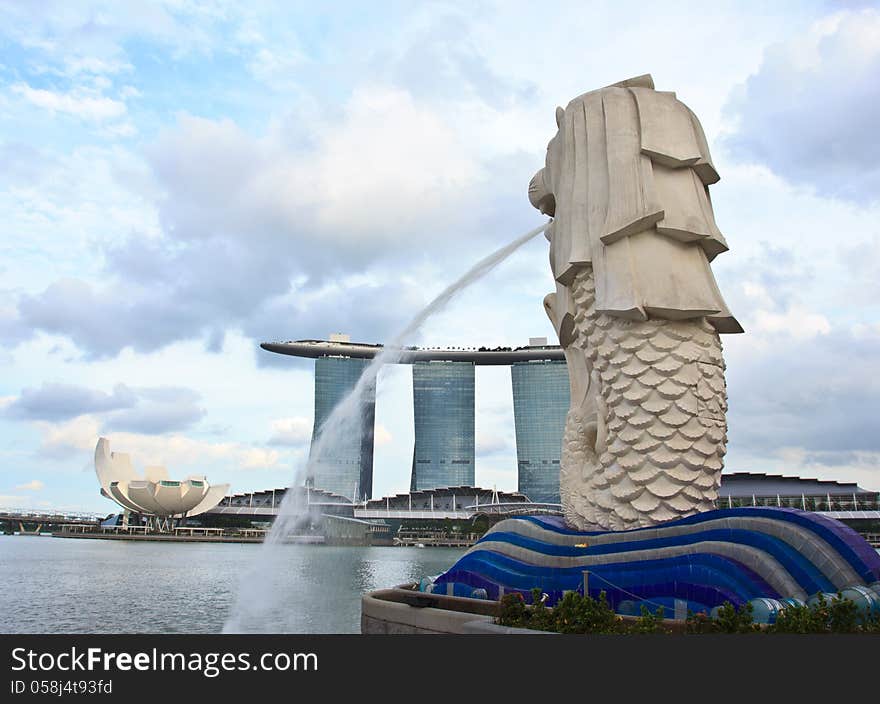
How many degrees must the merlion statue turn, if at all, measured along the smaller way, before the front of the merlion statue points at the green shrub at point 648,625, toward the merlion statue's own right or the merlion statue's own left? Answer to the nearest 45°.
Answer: approximately 135° to the merlion statue's own left

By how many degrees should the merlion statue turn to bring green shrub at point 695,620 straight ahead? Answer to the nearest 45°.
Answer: approximately 135° to its left

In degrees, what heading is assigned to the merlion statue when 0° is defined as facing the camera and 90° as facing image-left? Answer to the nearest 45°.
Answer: approximately 135°
